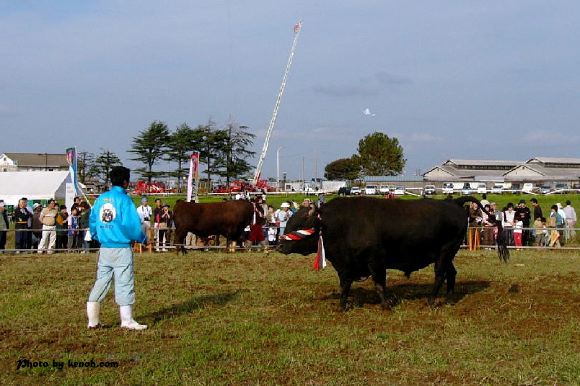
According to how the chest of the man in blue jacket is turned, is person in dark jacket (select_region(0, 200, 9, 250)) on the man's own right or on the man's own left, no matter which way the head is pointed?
on the man's own left

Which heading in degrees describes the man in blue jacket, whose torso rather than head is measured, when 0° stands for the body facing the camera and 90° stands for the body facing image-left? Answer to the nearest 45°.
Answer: approximately 225°

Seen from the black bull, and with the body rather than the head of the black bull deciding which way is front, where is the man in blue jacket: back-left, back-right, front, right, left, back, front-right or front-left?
front-left

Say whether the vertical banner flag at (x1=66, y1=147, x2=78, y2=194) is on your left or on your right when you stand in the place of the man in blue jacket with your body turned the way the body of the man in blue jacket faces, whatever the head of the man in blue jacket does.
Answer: on your left

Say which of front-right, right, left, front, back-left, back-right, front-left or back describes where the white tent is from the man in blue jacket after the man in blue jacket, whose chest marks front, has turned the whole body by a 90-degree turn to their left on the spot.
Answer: front-right

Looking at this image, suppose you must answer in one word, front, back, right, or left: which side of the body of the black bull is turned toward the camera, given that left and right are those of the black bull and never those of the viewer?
left

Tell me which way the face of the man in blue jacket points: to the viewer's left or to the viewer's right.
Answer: to the viewer's right

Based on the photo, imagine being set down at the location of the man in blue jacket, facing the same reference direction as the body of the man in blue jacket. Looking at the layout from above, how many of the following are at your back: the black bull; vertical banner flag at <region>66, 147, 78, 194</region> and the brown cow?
0
